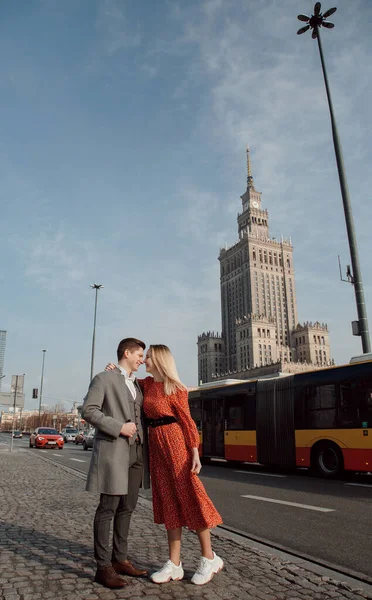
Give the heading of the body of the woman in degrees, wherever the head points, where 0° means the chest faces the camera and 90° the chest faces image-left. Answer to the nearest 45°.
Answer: approximately 45°

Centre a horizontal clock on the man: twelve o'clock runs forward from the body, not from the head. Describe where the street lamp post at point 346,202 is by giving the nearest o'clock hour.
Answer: The street lamp post is roughly at 9 o'clock from the man.

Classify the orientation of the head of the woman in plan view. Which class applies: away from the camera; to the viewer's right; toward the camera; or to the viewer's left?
to the viewer's left

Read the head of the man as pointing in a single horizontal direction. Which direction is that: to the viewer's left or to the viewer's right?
to the viewer's right

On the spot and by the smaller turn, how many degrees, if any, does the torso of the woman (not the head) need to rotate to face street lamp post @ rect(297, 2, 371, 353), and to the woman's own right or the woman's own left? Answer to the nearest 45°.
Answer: approximately 180°

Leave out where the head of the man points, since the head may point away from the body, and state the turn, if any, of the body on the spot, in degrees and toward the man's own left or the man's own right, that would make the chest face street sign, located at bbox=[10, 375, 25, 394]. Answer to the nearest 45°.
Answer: approximately 135° to the man's own left
